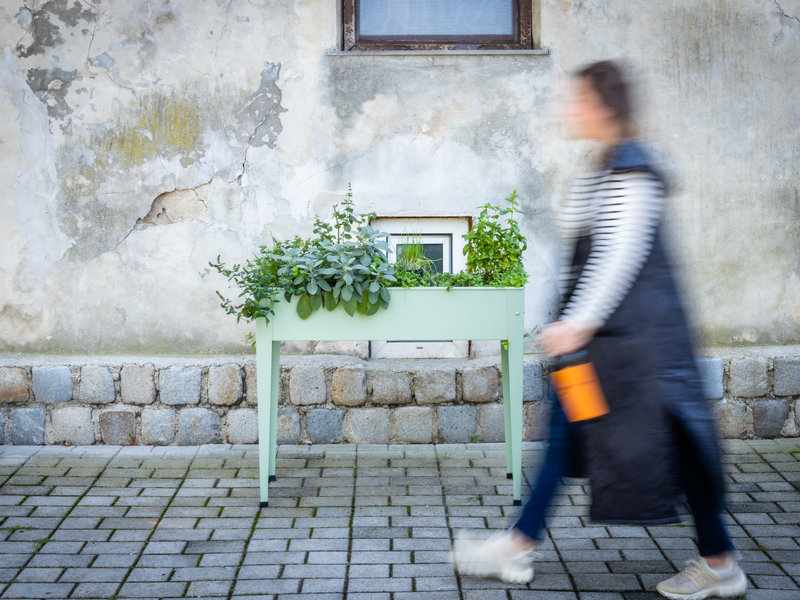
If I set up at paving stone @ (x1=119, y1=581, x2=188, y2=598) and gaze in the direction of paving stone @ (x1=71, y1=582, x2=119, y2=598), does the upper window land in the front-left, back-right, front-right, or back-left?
back-right

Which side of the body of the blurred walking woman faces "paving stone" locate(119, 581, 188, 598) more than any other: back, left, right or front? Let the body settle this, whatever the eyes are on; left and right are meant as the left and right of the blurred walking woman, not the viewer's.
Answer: front

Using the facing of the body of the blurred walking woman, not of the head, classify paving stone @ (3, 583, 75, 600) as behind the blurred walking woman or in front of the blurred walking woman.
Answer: in front

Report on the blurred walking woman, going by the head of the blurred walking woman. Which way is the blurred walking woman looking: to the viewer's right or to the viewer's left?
to the viewer's left

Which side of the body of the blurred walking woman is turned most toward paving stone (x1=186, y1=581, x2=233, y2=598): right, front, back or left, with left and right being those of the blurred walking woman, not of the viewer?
front

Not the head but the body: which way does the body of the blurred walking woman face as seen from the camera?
to the viewer's left

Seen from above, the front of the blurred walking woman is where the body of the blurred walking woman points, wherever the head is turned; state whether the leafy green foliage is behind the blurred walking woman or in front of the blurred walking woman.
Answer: in front
